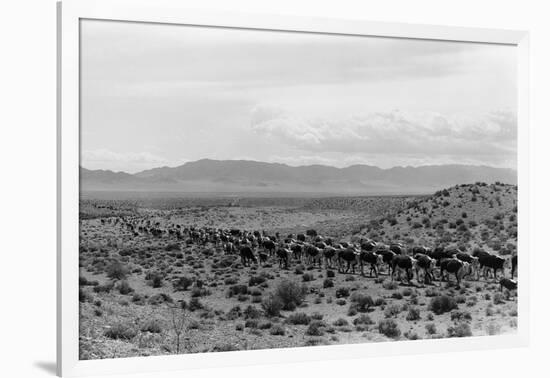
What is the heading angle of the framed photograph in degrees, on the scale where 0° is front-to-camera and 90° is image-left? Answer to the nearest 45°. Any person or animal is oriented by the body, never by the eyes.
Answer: approximately 315°
